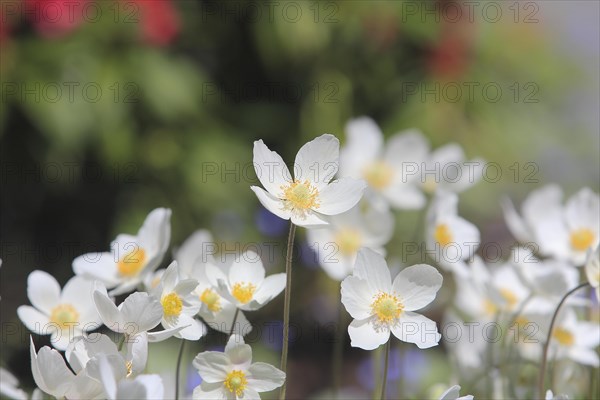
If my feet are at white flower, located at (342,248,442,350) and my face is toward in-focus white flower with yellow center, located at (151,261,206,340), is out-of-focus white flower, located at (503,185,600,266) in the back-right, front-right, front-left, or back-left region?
back-right

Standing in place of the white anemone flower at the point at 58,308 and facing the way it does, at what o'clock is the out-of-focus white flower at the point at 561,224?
The out-of-focus white flower is roughly at 9 o'clock from the white anemone flower.

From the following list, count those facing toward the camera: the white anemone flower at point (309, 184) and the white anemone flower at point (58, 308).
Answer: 2

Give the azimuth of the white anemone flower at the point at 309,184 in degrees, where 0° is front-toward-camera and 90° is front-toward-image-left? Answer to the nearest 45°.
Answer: approximately 0°

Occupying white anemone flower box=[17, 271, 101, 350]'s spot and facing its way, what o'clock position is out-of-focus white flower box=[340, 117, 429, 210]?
The out-of-focus white flower is roughly at 8 o'clock from the white anemone flower.
